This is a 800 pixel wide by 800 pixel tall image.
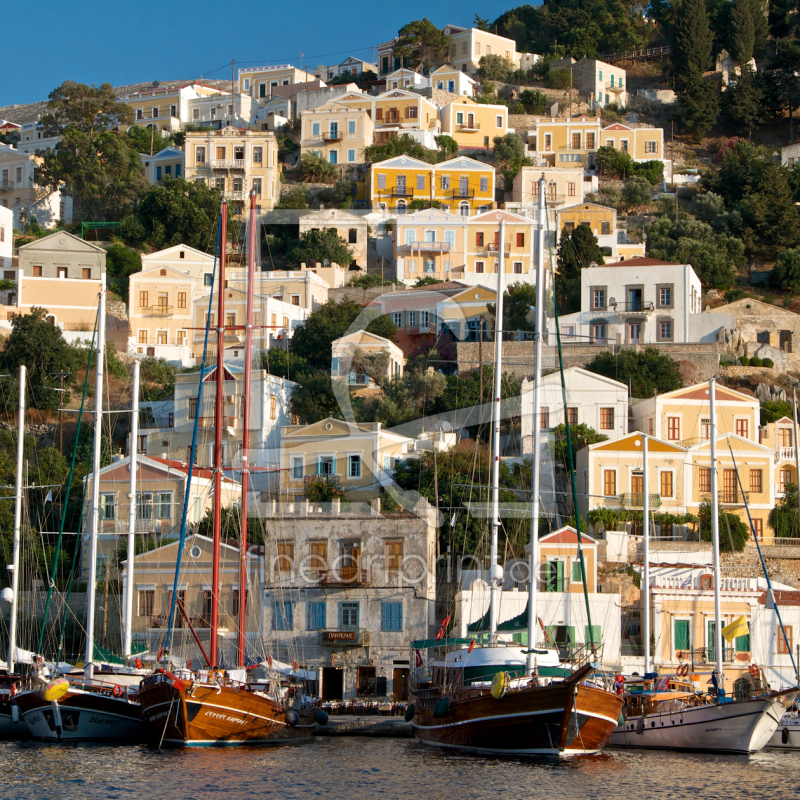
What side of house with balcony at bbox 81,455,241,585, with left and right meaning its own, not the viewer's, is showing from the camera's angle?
front

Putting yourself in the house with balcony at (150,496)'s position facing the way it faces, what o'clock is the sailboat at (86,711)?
The sailboat is roughly at 12 o'clock from the house with balcony.

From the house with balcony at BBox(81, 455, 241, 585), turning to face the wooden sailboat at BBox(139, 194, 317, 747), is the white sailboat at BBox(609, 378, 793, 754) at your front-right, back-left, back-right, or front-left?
front-left

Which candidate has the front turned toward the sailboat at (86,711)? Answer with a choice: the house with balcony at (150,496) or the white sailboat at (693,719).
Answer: the house with balcony

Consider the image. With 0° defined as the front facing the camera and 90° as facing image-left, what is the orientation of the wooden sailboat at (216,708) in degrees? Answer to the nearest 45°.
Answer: approximately 45°

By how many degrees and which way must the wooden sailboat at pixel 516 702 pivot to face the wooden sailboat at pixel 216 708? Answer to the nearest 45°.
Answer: approximately 135° to its right

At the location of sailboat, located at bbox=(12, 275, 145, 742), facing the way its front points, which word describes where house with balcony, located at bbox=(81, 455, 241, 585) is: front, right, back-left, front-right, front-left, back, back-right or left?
back-right

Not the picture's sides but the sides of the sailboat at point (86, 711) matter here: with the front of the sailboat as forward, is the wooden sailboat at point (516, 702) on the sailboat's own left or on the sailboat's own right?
on the sailboat's own left

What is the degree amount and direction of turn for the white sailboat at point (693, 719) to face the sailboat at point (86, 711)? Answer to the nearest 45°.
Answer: approximately 135° to its right

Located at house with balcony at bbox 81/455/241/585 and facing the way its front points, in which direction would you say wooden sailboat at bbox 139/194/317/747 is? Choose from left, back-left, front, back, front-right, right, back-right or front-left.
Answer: front

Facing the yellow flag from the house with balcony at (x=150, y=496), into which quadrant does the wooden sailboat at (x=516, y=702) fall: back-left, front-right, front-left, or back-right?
front-right
